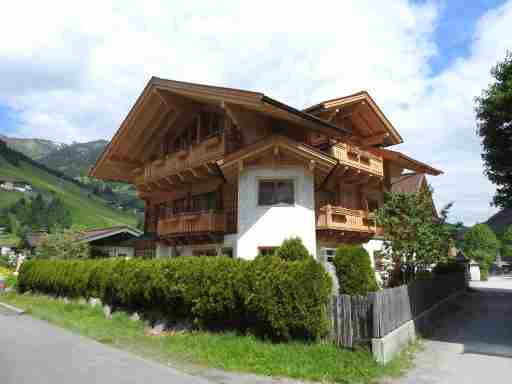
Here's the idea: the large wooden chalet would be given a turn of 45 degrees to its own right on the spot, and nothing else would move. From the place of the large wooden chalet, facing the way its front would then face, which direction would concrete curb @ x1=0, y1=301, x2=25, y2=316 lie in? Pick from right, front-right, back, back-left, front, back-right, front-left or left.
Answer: front

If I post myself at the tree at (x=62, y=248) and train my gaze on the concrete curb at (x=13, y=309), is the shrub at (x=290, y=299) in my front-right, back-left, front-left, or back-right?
front-left

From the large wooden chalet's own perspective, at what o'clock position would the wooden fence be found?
The wooden fence is roughly at 10 o'clock from the large wooden chalet.

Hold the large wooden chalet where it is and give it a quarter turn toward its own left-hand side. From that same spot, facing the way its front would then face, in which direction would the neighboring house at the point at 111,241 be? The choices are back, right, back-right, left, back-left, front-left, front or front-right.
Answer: back

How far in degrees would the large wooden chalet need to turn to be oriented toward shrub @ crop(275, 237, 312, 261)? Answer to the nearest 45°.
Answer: approximately 45° to its left

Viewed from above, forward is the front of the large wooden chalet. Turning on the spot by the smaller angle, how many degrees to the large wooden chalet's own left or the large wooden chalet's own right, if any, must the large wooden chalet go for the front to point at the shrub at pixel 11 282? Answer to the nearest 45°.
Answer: approximately 90° to the large wooden chalet's own right

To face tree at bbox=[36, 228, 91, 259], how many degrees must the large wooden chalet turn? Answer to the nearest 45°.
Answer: approximately 90° to its right

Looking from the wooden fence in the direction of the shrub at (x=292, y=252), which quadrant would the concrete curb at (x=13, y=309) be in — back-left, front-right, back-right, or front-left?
front-left

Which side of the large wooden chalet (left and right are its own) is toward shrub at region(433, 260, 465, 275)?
back

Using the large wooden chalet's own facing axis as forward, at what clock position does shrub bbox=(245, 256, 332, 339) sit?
The shrub is roughly at 10 o'clock from the large wooden chalet.

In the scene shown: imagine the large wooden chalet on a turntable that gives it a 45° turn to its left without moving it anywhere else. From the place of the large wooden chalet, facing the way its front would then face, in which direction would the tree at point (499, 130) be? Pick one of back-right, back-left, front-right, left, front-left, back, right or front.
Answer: left

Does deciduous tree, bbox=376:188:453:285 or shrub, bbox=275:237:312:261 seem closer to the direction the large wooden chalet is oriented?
the shrub

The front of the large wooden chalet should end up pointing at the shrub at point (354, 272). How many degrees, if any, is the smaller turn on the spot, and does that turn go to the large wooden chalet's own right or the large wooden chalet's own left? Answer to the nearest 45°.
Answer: approximately 90° to the large wooden chalet's own left

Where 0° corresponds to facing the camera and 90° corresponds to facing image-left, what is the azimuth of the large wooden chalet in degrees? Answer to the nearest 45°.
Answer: approximately 45°
